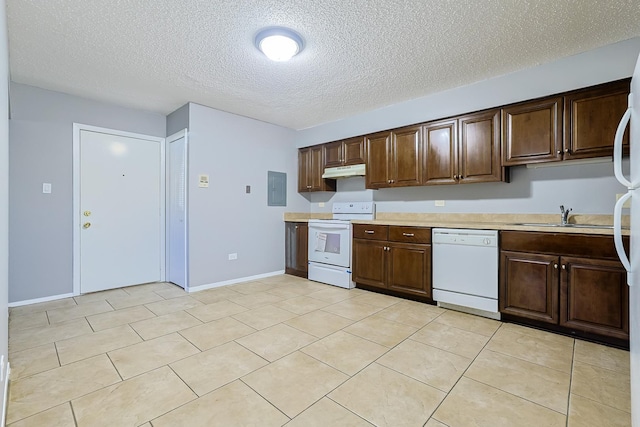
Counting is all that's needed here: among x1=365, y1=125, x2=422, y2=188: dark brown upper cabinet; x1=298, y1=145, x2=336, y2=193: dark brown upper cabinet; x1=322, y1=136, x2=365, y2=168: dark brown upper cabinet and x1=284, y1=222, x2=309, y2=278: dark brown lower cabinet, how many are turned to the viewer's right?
0

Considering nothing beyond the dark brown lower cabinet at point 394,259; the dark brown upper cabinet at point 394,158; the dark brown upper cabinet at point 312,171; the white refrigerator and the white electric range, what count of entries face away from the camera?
0

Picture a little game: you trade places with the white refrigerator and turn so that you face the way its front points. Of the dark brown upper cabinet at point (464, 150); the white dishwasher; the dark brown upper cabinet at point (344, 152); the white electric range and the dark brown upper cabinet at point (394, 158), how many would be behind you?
0

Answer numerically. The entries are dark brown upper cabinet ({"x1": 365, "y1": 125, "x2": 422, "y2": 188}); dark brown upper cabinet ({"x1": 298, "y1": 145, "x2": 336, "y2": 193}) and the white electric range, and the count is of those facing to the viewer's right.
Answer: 0

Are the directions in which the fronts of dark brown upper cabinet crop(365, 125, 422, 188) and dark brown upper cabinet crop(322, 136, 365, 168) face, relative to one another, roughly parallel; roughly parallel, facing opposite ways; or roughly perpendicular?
roughly parallel

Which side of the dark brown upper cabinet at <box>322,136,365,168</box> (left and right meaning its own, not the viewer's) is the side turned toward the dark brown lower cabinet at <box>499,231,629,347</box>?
left

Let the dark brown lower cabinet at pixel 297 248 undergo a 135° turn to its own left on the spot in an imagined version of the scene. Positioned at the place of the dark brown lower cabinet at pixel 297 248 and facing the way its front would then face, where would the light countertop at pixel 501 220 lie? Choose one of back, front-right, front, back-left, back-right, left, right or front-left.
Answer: front-right

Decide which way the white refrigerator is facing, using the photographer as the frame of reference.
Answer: facing to the left of the viewer

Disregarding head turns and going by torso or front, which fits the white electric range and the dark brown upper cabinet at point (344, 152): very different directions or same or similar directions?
same or similar directions

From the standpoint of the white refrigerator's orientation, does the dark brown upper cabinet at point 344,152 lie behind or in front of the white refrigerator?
in front

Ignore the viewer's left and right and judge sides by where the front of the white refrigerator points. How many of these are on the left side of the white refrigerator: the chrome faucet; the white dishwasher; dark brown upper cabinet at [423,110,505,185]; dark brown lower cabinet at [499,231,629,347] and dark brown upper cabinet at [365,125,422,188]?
0

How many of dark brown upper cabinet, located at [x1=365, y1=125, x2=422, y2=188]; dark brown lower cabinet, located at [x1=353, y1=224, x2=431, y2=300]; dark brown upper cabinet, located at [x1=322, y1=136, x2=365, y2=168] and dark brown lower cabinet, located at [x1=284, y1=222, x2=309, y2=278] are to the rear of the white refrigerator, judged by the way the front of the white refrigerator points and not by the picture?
0

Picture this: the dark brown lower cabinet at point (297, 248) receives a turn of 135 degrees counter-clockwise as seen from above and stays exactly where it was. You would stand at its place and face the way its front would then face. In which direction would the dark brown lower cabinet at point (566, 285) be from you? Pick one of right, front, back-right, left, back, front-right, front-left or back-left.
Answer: front-right

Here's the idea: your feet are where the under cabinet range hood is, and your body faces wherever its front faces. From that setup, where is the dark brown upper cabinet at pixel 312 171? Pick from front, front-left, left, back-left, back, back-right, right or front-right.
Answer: right

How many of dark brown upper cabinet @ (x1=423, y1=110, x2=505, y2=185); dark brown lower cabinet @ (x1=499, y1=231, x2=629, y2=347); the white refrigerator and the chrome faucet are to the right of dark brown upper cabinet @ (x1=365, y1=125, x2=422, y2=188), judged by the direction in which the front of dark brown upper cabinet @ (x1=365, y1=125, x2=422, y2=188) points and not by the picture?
0

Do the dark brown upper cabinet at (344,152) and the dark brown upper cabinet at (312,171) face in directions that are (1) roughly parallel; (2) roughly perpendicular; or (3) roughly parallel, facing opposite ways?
roughly parallel

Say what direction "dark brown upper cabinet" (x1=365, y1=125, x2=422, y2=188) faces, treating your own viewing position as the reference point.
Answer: facing the viewer and to the left of the viewer
